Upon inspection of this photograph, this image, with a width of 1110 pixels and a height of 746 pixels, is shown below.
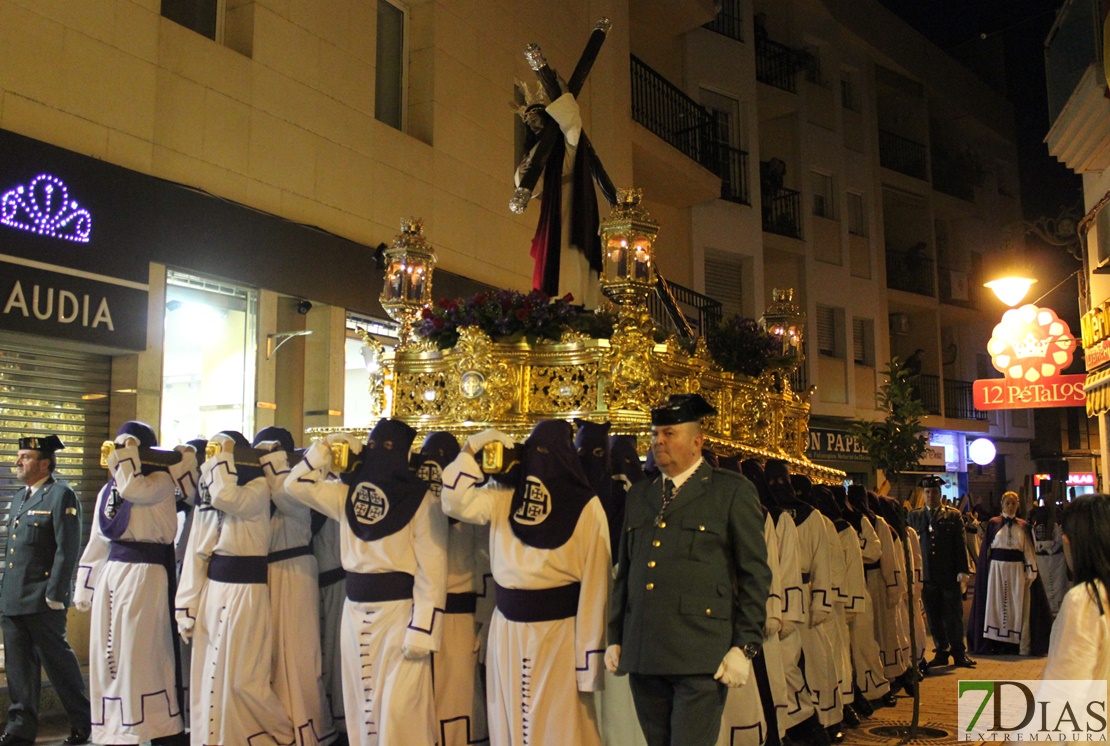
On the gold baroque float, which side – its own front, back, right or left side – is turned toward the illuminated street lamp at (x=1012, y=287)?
back

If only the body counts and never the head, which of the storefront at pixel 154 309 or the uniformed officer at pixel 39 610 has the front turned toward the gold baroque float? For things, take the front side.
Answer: the storefront

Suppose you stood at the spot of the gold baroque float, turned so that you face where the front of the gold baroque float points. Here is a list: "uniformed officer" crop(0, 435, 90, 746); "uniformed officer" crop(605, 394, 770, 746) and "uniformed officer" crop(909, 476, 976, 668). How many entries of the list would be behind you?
1

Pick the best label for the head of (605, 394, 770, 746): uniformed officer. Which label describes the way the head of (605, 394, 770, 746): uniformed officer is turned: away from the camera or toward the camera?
toward the camera

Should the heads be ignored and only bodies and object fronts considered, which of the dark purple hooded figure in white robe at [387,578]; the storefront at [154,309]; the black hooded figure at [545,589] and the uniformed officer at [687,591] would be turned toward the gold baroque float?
the storefront

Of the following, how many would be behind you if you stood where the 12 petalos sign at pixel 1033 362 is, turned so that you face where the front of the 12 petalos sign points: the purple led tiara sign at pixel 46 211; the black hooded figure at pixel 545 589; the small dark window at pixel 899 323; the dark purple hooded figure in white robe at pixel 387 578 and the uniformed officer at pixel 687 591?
1

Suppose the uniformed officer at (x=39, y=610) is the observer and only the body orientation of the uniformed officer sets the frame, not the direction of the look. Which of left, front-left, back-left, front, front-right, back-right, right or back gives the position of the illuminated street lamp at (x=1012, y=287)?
back-left

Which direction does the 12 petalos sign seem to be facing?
toward the camera

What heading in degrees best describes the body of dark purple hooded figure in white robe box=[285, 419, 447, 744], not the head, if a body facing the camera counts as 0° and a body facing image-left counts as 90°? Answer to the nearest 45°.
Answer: approximately 45°

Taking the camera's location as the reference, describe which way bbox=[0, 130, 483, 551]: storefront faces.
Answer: facing the viewer and to the right of the viewer

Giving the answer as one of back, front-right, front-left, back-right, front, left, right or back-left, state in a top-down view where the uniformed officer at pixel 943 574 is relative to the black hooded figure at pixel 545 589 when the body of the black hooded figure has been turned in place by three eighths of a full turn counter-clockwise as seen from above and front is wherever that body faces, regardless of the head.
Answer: front-left

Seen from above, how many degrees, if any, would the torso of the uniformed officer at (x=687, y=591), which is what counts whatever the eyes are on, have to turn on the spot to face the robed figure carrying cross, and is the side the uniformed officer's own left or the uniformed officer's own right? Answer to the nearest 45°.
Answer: approximately 135° to the uniformed officer's own right

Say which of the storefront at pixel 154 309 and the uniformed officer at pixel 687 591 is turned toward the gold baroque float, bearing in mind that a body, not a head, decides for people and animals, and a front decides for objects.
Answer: the storefront

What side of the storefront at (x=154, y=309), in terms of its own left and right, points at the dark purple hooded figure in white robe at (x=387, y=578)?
front

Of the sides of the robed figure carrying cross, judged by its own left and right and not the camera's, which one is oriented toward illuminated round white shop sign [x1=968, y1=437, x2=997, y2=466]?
back

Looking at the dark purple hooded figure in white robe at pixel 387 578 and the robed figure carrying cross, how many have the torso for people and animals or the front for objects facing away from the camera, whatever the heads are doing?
0

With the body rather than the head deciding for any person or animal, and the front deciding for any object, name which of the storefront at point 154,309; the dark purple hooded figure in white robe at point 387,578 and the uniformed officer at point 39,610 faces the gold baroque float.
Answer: the storefront
